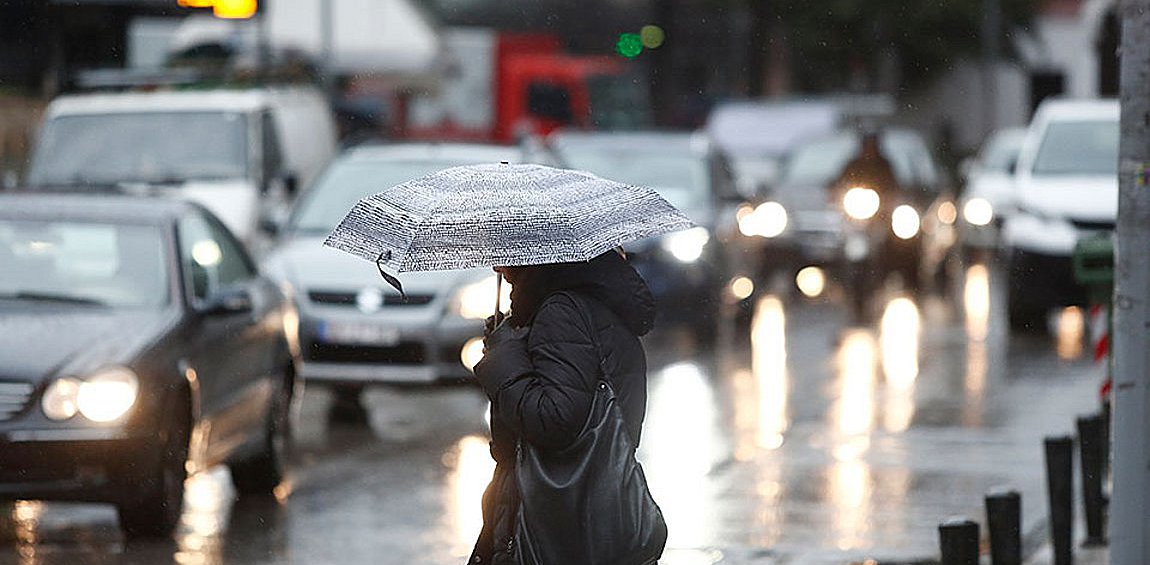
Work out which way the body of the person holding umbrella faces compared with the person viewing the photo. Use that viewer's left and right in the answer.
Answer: facing to the left of the viewer

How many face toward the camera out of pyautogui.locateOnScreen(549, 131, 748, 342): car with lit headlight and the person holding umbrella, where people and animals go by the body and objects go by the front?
1

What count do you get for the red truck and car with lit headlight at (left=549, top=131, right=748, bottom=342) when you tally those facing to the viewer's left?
0

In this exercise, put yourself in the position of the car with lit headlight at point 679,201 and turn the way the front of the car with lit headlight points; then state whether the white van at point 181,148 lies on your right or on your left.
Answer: on your right

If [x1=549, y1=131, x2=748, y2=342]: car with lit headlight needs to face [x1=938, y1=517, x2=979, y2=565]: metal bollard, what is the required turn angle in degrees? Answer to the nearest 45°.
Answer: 0° — it already faces it

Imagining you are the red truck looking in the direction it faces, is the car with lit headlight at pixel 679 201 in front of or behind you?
in front

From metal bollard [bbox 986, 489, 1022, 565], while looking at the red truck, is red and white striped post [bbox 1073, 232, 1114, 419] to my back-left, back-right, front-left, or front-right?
front-right

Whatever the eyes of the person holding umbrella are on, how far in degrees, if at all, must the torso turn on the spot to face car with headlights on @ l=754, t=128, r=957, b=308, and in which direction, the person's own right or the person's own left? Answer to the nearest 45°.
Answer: approximately 90° to the person's own right

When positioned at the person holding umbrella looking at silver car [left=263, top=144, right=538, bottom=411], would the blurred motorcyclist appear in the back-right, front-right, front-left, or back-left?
front-right

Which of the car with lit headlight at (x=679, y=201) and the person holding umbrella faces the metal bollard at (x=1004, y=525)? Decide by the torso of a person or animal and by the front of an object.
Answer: the car with lit headlight

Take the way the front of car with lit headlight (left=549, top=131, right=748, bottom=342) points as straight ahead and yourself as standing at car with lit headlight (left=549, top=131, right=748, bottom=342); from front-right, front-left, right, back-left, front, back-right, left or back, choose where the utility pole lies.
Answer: front

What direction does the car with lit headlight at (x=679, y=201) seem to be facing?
toward the camera

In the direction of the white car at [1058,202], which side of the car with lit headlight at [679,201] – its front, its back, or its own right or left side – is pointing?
left

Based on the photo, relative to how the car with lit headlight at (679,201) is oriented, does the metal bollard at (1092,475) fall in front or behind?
in front

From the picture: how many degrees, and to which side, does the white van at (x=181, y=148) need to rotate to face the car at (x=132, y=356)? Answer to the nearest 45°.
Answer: approximately 45° to its left

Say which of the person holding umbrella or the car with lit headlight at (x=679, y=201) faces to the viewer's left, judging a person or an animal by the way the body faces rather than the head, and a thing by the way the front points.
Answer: the person holding umbrella

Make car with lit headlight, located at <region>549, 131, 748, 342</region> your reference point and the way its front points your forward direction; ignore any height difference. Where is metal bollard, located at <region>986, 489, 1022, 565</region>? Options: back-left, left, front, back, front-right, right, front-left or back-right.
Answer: front
